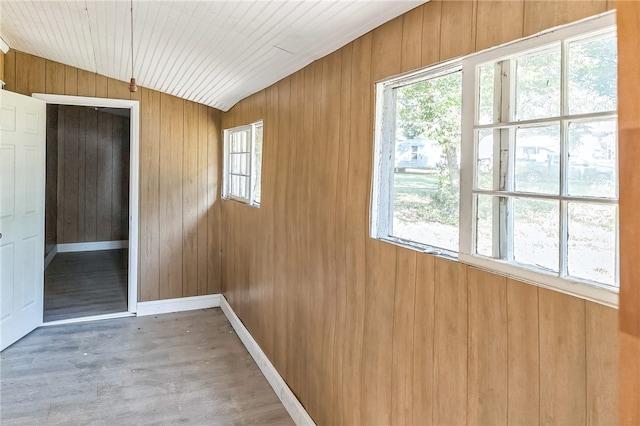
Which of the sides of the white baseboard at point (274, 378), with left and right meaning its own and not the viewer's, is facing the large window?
left

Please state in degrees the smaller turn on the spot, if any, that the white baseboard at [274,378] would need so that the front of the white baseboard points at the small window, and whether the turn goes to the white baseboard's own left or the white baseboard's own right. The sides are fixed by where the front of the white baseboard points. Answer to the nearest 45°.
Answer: approximately 90° to the white baseboard's own right

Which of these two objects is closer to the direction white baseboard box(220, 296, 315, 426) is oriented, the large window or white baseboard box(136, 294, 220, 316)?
the white baseboard

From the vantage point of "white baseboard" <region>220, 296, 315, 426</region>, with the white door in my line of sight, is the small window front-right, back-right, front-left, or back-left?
front-right

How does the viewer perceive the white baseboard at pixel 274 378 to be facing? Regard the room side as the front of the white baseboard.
facing to the left of the viewer
